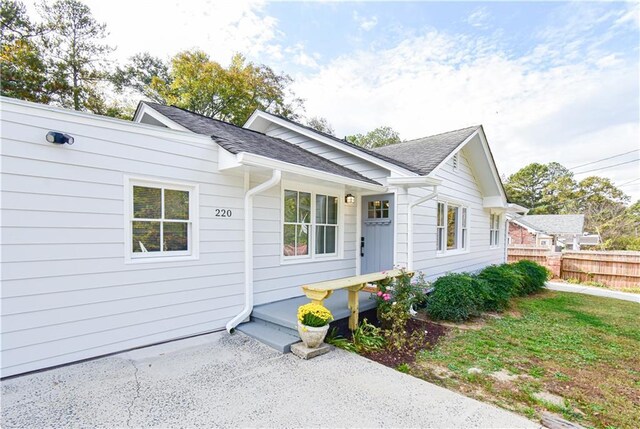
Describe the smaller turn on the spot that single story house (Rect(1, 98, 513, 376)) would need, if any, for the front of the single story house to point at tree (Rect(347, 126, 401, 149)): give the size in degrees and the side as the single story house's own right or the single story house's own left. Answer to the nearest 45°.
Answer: approximately 90° to the single story house's own left

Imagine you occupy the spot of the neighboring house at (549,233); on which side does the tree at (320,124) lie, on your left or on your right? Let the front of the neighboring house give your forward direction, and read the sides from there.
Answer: on your right

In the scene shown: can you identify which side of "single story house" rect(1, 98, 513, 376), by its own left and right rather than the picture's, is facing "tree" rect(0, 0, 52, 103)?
back

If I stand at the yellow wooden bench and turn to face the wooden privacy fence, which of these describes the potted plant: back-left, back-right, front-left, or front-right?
back-right

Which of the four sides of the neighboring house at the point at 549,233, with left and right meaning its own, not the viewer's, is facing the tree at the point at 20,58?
right

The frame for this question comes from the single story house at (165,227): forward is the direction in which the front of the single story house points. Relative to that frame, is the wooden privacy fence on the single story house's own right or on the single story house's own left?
on the single story house's own left

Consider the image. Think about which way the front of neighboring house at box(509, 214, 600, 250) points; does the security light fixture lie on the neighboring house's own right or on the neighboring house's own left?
on the neighboring house's own right

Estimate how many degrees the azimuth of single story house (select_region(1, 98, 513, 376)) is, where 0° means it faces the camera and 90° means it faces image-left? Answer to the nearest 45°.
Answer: approximately 315°
